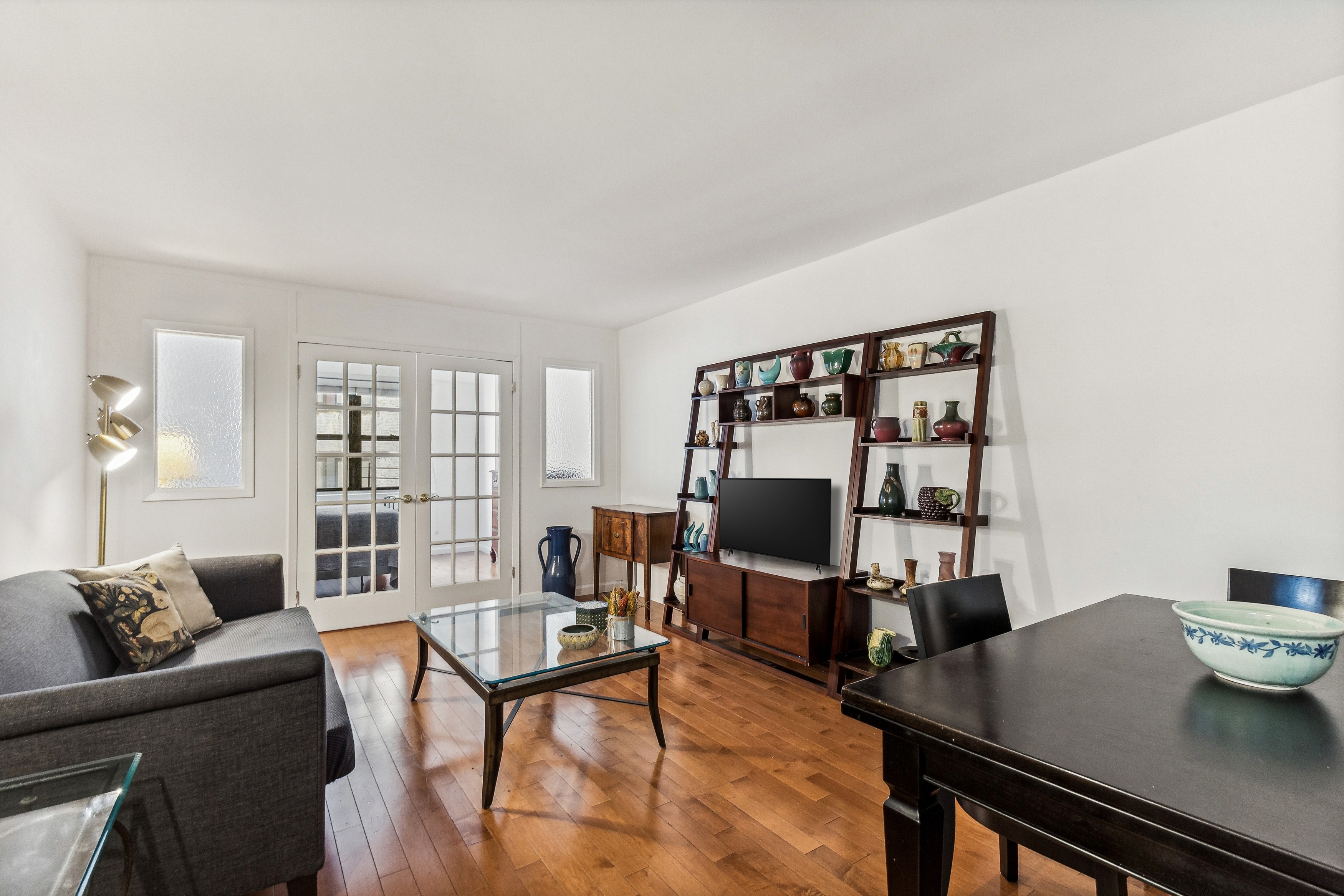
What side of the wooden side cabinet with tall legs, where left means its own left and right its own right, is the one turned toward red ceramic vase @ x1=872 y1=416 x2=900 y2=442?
left

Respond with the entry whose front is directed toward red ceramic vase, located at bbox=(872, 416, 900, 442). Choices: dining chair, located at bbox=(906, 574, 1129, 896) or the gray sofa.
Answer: the gray sofa

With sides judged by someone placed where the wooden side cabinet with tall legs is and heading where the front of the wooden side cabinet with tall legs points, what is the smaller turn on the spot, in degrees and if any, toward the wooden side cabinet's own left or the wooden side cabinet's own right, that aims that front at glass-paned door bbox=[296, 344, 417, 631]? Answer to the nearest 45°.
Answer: approximately 45° to the wooden side cabinet's own right

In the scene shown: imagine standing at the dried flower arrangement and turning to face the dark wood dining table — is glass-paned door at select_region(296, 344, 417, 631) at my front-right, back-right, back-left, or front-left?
back-right

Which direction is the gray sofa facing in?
to the viewer's right

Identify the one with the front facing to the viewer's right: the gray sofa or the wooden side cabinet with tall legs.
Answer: the gray sofa

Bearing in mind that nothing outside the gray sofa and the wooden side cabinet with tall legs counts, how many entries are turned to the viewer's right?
1

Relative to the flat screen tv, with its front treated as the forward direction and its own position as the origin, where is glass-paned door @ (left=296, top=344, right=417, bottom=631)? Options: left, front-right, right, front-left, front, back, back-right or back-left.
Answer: front-right

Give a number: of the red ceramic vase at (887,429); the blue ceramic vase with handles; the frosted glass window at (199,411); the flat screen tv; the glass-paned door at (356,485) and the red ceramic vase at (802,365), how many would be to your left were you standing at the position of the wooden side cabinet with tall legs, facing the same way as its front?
3

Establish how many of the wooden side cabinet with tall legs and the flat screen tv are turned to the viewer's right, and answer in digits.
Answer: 0

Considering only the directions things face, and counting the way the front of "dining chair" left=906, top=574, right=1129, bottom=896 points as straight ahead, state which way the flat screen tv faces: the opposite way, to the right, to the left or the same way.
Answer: to the right

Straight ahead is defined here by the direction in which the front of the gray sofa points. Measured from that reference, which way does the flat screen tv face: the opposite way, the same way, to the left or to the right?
the opposite way

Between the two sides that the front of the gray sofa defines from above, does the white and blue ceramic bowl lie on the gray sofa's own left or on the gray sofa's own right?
on the gray sofa's own right
